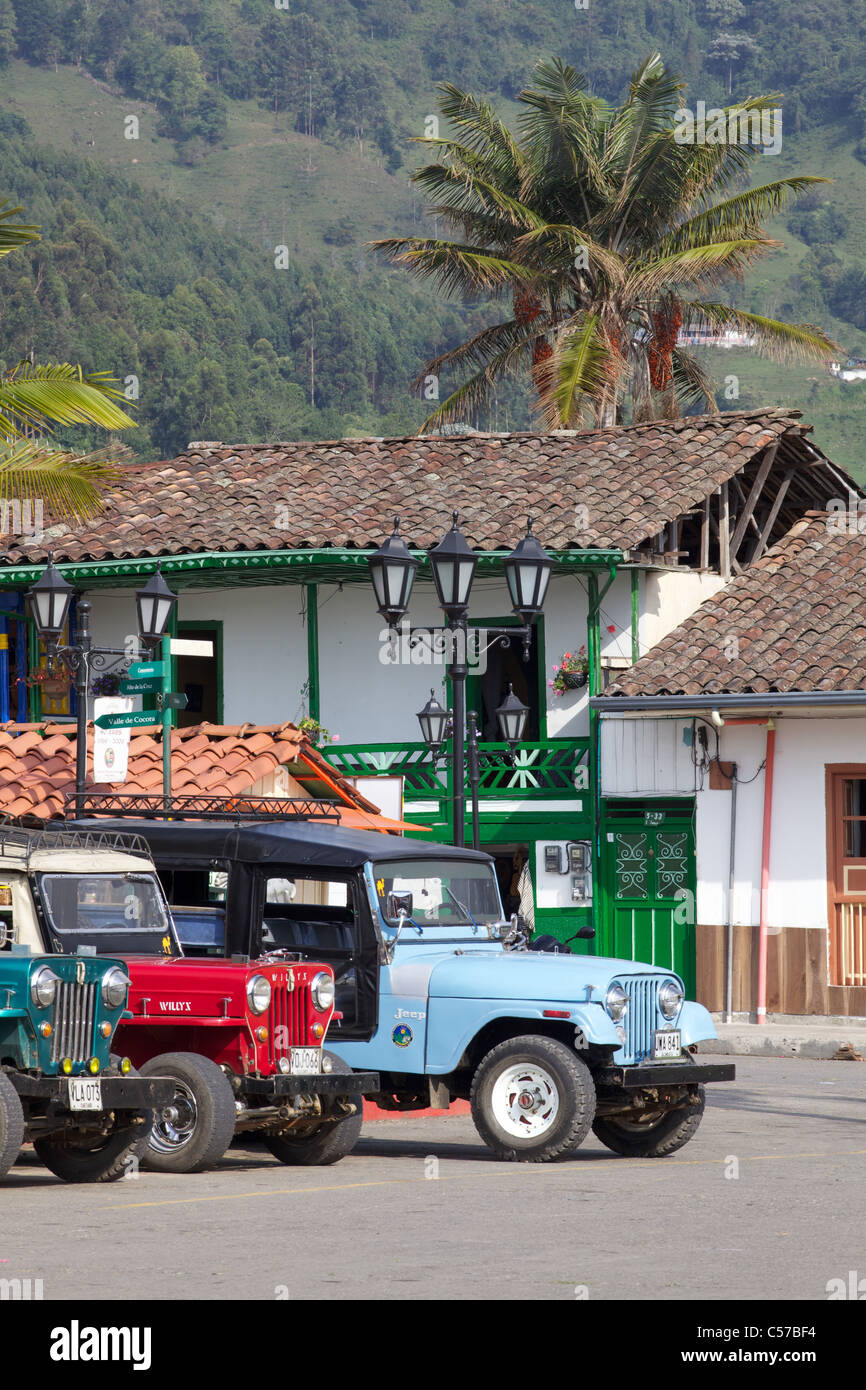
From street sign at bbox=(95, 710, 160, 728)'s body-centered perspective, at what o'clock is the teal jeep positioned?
The teal jeep is roughly at 12 o'clock from the street sign.

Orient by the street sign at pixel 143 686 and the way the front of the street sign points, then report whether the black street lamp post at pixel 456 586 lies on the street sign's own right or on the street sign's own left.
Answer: on the street sign's own left

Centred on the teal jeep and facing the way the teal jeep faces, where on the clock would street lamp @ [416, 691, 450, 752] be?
The street lamp is roughly at 8 o'clock from the teal jeep.

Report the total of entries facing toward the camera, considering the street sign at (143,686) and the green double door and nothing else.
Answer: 2

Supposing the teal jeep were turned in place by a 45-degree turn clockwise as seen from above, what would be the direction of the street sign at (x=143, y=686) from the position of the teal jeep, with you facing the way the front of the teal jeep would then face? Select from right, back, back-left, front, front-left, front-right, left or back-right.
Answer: back

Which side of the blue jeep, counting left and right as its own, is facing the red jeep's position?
right

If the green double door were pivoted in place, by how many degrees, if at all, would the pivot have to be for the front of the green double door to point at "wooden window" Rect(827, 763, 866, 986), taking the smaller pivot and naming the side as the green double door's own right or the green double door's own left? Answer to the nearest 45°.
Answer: approximately 45° to the green double door's own left
